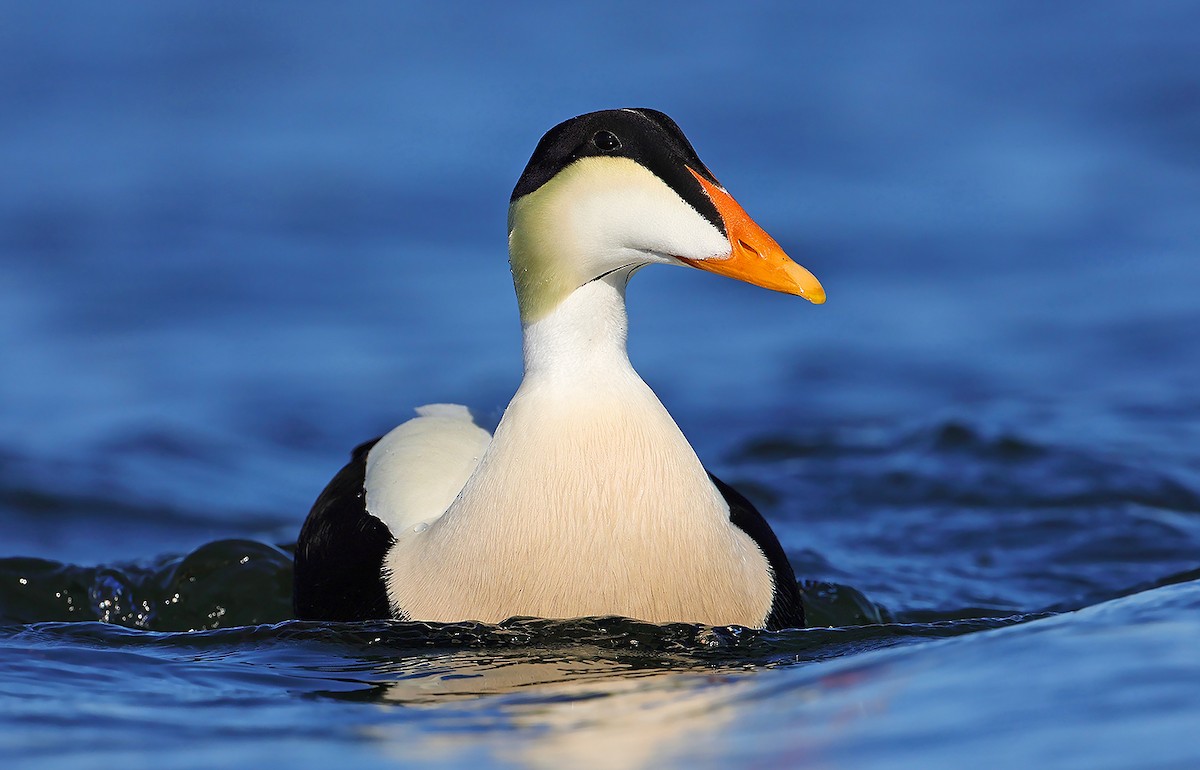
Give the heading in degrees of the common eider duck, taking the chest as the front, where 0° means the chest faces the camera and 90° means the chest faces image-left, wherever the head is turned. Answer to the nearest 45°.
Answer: approximately 315°
